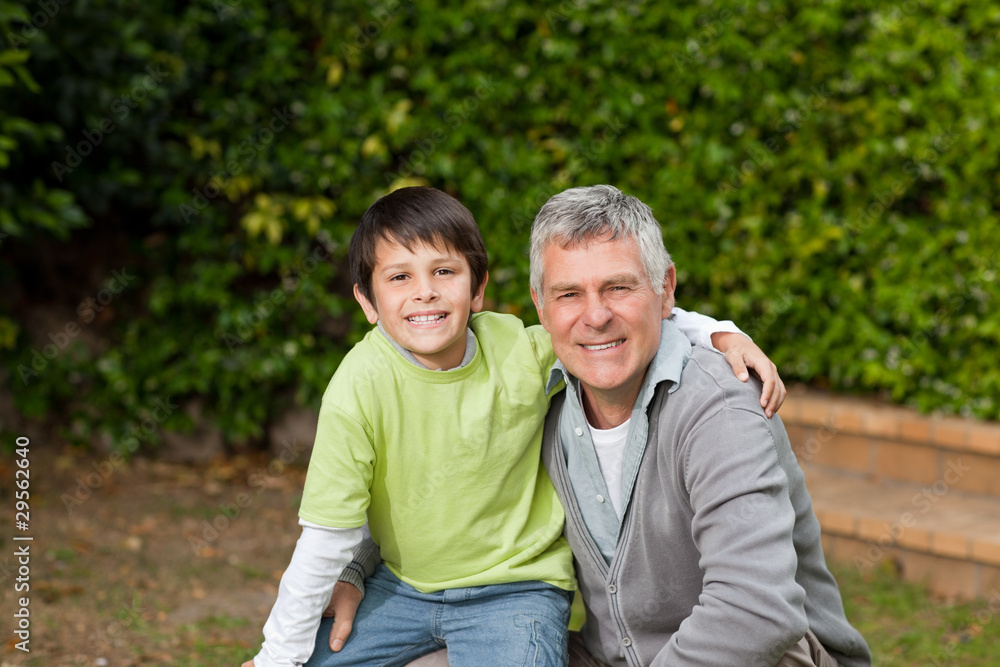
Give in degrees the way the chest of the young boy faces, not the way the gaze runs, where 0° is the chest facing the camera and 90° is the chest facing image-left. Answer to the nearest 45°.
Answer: approximately 0°
